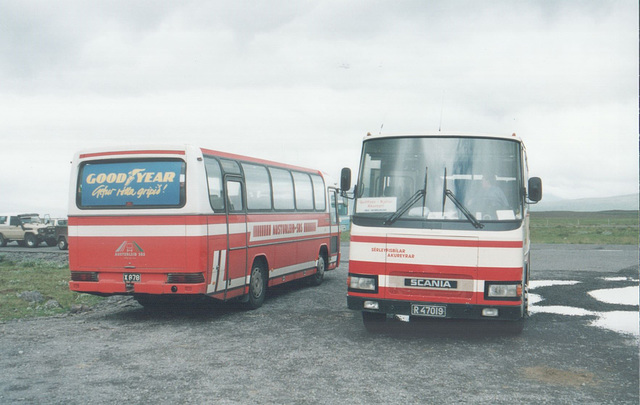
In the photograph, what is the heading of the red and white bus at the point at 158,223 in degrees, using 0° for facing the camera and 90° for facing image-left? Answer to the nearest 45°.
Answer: approximately 225°

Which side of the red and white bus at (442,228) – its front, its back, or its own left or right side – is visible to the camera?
front

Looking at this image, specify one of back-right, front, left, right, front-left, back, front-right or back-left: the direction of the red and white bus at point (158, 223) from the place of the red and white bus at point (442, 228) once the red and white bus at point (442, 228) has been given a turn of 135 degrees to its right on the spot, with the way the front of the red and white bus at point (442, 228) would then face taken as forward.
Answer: front-left

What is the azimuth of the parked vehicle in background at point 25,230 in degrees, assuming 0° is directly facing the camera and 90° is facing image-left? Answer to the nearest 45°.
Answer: approximately 315°

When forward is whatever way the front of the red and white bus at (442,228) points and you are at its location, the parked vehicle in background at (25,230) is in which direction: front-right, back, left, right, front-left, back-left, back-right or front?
back-right

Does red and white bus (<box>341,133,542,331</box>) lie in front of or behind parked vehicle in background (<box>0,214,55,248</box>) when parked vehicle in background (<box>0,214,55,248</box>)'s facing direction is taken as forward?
in front
